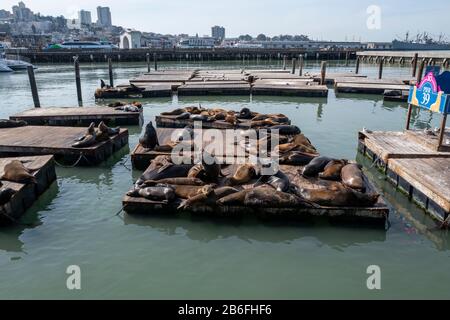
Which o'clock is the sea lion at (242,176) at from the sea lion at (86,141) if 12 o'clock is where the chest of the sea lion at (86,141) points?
the sea lion at (242,176) is roughly at 2 o'clock from the sea lion at (86,141).

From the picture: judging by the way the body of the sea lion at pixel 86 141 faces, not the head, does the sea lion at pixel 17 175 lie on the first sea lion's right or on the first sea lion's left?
on the first sea lion's right

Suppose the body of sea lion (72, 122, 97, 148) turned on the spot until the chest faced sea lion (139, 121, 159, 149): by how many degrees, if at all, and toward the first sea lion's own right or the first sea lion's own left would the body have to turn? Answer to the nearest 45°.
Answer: approximately 45° to the first sea lion's own right

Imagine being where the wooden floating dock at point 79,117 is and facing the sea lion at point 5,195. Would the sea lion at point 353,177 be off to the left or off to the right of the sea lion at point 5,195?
left

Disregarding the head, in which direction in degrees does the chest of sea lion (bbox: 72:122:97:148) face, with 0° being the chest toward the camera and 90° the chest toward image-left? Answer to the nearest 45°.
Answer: approximately 270°

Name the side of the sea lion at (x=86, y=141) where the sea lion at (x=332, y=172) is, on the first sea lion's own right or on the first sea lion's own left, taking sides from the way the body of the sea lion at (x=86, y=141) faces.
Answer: on the first sea lion's own right

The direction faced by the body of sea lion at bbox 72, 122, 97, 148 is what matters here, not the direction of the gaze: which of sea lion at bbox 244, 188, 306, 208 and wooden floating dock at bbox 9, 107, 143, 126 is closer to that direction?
the sea lion

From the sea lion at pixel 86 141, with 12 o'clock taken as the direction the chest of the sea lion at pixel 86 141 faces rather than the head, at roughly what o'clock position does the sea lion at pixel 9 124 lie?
the sea lion at pixel 9 124 is roughly at 8 o'clock from the sea lion at pixel 86 141.

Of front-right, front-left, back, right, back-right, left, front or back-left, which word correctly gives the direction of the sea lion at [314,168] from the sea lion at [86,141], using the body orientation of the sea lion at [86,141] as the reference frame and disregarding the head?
front-right

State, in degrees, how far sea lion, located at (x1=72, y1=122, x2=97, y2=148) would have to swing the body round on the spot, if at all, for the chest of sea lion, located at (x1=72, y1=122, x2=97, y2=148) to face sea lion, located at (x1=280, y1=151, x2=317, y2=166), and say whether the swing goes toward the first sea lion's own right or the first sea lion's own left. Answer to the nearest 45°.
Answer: approximately 45° to the first sea lion's own right

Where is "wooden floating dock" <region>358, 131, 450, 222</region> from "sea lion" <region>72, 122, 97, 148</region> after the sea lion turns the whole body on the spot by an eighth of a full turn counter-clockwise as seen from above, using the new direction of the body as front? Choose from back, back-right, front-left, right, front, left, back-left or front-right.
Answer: right

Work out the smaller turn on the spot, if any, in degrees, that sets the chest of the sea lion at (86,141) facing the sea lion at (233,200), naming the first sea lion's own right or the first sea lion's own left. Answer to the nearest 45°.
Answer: approximately 45° to the first sea lion's own right

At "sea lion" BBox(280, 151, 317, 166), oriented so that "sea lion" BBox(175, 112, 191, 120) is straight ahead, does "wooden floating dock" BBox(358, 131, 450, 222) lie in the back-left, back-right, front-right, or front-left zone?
back-right

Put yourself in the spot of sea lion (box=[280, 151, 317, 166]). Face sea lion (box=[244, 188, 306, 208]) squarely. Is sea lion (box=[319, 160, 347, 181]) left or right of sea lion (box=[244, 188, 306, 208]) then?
left

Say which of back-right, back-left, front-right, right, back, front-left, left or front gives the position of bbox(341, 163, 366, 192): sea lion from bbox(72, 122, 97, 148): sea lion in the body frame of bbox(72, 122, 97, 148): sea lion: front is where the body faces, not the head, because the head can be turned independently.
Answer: front-right

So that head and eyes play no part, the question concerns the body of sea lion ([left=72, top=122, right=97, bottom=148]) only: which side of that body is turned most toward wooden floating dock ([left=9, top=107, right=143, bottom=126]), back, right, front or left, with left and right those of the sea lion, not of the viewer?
left

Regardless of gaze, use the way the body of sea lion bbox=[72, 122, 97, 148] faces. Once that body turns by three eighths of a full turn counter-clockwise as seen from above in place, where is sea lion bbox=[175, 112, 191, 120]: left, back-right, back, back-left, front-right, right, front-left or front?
right

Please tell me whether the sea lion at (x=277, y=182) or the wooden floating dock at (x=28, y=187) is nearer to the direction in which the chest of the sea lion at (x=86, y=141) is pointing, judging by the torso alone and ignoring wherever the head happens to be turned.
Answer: the sea lion

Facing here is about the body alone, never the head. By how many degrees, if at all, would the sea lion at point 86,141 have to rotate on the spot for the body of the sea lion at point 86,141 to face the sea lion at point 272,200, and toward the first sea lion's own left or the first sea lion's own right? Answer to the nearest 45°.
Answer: approximately 45° to the first sea lion's own right
